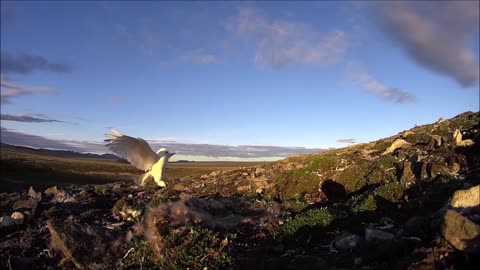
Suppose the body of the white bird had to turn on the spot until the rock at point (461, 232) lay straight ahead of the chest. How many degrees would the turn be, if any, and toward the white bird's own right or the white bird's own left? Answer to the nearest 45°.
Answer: approximately 90° to the white bird's own right

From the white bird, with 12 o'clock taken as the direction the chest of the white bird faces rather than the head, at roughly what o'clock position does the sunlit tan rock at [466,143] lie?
The sunlit tan rock is roughly at 1 o'clock from the white bird.

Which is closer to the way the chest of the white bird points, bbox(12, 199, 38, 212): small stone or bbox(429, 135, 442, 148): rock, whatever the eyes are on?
the rock

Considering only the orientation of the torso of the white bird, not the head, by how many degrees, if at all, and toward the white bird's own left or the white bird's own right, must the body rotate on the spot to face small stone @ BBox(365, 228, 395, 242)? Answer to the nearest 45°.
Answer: approximately 90° to the white bird's own right

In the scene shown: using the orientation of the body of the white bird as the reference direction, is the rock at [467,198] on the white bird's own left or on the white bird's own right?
on the white bird's own right

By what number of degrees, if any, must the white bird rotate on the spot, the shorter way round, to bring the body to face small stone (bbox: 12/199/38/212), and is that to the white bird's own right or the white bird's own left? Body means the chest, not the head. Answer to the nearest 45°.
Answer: approximately 180°

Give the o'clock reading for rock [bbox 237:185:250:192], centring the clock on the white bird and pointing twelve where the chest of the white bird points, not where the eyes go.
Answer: The rock is roughly at 12 o'clock from the white bird.

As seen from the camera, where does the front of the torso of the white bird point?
to the viewer's right

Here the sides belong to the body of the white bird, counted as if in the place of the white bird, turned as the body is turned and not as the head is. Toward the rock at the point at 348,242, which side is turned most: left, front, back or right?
right

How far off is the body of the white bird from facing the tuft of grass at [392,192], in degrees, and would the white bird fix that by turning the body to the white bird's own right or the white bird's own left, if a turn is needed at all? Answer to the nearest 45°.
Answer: approximately 45° to the white bird's own right

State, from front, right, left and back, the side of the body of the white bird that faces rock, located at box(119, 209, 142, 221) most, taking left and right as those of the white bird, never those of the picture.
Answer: right

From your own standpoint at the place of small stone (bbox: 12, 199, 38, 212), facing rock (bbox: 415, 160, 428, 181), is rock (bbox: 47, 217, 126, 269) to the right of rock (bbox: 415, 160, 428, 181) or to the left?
right

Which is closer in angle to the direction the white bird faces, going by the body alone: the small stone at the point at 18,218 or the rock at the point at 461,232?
the rock
